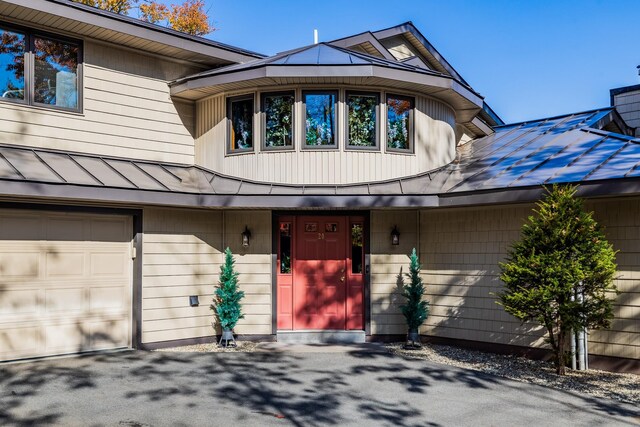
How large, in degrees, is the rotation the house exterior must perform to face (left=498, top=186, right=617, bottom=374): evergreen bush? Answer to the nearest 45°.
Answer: approximately 45° to its left

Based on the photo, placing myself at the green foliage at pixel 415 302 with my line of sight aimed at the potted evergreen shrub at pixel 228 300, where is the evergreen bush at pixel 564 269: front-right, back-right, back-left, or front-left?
back-left

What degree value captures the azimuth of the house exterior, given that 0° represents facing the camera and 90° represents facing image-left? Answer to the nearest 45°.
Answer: approximately 0°
